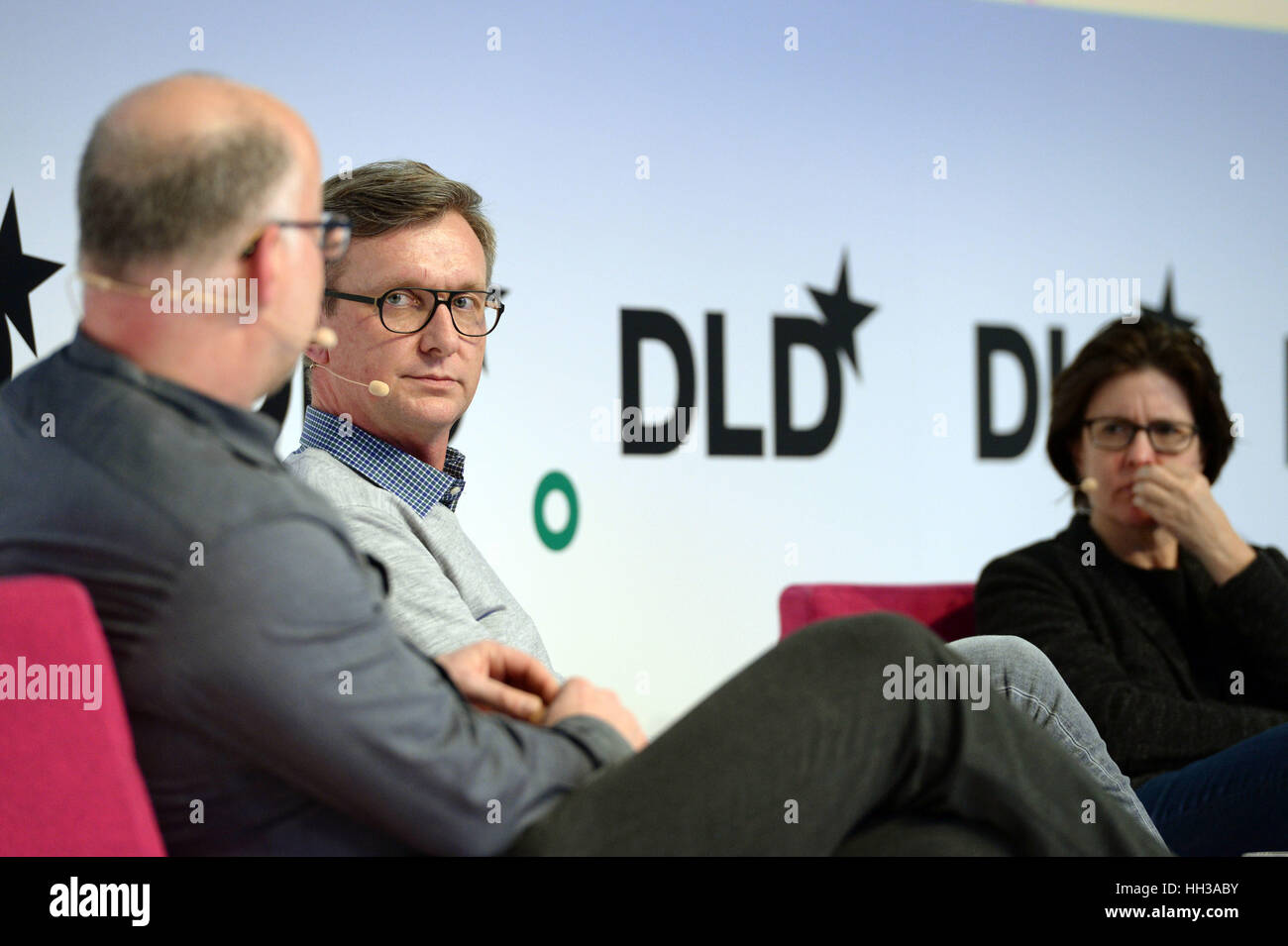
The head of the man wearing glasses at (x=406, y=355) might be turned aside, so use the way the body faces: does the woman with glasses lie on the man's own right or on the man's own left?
on the man's own left

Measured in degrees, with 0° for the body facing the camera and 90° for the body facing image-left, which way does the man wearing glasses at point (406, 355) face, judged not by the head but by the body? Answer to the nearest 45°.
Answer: approximately 315°
